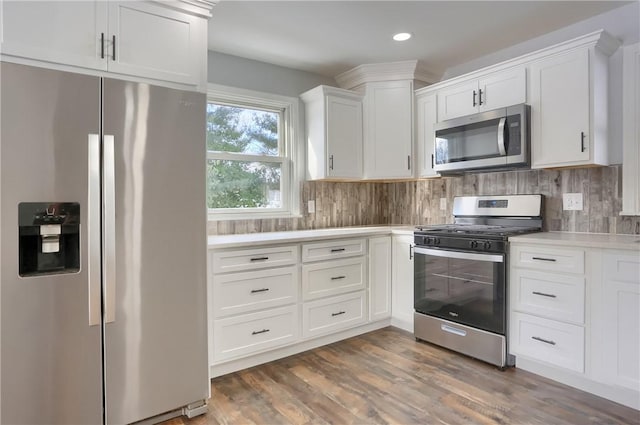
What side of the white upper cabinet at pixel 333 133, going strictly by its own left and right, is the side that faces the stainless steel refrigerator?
right

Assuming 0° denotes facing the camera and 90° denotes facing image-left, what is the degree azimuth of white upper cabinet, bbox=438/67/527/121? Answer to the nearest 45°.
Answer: approximately 45°

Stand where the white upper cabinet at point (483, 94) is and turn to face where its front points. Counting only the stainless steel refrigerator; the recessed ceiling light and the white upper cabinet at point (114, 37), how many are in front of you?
3

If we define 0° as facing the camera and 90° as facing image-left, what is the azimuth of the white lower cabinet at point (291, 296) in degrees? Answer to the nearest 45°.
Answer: approximately 315°

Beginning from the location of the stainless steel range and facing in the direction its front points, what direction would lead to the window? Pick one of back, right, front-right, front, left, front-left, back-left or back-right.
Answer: front-right

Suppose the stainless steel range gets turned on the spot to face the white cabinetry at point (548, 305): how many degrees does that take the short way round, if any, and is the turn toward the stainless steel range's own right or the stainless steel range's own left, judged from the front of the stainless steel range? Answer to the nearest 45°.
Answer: approximately 90° to the stainless steel range's own left

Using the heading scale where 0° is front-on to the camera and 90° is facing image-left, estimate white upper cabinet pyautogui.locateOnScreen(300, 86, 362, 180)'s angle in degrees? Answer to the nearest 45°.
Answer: approximately 315°
